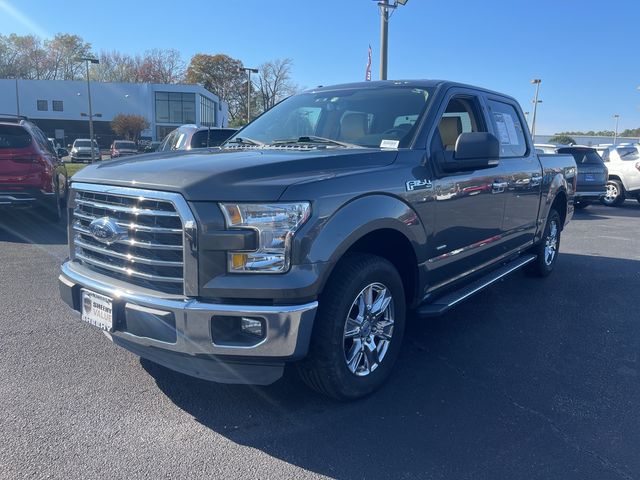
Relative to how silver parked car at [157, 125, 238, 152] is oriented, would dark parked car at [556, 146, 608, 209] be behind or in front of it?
behind

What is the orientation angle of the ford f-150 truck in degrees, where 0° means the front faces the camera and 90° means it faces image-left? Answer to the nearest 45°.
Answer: approximately 45°

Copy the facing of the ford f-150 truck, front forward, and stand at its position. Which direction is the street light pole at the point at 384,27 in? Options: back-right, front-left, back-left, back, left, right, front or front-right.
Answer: back-right

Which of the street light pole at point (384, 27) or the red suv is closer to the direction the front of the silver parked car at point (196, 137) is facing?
the red suv

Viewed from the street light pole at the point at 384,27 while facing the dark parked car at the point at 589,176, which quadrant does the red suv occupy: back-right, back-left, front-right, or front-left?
front-right

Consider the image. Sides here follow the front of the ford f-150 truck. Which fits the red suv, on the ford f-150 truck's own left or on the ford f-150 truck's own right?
on the ford f-150 truck's own right

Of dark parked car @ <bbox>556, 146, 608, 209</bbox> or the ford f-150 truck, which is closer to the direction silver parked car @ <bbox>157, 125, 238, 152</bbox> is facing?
the ford f-150 truck

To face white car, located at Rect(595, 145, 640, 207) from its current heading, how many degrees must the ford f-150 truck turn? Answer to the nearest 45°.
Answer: approximately 180°
